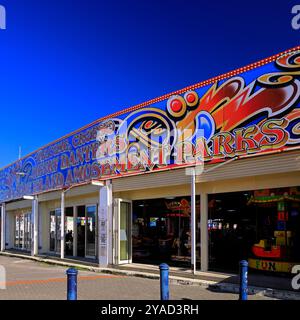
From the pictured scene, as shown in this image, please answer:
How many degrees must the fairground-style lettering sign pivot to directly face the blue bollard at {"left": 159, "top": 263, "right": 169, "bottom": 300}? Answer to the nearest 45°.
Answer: approximately 45° to its left

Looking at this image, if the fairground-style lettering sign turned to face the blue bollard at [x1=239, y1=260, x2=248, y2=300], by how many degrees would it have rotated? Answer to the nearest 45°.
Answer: approximately 45° to its left

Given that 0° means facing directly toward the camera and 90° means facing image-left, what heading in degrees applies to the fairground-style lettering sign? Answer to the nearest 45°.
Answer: approximately 45°
